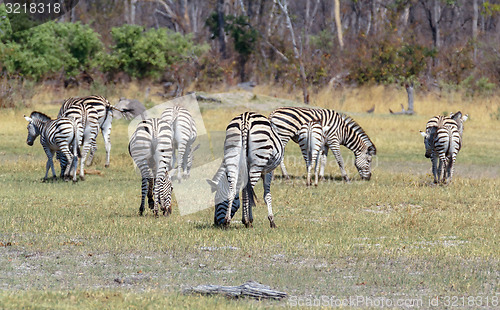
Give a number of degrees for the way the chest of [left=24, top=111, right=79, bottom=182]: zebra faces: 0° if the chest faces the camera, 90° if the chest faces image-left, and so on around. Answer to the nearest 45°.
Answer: approximately 135°

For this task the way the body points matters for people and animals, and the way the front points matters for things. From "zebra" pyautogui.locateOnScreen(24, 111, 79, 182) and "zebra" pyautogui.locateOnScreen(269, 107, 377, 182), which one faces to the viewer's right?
"zebra" pyautogui.locateOnScreen(269, 107, 377, 182)

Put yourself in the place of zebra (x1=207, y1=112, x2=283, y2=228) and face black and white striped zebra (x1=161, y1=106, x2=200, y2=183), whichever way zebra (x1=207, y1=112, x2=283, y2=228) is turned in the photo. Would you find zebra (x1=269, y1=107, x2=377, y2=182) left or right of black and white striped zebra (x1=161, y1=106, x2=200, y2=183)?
right

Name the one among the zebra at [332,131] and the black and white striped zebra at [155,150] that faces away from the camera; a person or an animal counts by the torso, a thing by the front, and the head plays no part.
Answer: the black and white striped zebra

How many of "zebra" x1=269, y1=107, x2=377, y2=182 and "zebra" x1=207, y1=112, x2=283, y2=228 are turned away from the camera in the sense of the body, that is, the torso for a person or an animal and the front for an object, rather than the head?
1

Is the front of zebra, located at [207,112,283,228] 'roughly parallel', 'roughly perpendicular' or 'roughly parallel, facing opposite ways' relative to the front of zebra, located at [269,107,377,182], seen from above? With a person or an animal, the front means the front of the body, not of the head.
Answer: roughly perpendicular

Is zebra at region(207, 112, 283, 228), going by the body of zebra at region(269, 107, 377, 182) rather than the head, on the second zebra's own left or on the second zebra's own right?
on the second zebra's own right

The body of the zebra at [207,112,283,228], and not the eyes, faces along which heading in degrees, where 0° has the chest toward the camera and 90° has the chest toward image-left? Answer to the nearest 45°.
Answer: approximately 180°

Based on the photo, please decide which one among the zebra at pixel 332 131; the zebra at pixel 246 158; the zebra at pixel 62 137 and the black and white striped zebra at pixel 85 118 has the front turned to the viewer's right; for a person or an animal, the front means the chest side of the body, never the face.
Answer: the zebra at pixel 332 131

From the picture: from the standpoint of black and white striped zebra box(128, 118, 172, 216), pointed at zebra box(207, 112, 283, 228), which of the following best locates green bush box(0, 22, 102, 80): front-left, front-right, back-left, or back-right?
back-left

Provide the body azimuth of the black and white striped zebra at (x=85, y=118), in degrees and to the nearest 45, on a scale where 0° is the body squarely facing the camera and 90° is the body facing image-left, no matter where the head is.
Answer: approximately 135°

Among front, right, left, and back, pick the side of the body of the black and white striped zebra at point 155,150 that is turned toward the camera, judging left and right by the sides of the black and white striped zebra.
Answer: back

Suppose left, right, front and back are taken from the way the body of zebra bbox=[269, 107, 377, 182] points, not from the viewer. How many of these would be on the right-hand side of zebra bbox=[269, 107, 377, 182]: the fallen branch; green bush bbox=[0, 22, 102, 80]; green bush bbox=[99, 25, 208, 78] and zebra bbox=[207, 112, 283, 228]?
2
